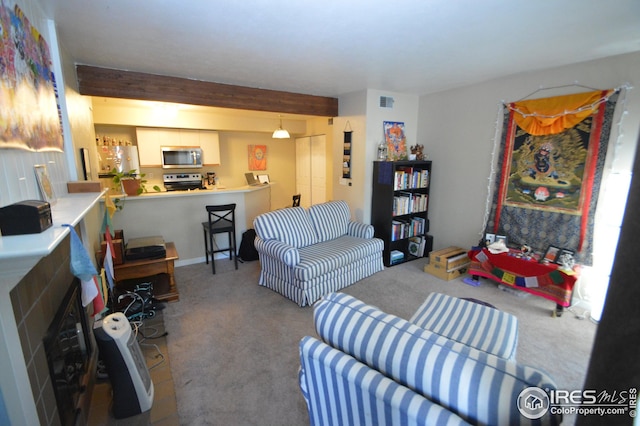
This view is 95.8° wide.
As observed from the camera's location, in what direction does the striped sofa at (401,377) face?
facing away from the viewer and to the right of the viewer

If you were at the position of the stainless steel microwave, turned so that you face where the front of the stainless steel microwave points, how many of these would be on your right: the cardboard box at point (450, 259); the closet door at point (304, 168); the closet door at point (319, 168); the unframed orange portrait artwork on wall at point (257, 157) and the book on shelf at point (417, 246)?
0

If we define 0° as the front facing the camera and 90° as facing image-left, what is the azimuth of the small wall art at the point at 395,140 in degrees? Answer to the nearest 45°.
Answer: approximately 0°

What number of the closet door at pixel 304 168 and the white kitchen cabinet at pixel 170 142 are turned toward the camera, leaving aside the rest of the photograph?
2

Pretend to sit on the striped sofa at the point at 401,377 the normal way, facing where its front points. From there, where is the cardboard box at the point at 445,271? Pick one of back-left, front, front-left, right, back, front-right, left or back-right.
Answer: front-left

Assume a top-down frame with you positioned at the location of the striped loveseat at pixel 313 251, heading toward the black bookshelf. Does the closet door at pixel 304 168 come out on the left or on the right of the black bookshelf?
left

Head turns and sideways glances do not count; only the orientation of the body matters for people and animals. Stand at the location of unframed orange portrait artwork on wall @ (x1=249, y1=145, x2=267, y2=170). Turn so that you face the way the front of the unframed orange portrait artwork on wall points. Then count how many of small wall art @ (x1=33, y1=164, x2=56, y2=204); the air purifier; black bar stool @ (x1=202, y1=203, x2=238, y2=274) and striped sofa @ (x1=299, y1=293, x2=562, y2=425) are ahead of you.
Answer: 4

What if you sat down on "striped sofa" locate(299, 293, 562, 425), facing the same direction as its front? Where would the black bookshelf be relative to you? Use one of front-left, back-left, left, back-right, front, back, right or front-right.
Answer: front-left

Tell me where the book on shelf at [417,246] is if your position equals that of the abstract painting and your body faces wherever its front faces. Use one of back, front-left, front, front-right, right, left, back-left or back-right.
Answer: front-left

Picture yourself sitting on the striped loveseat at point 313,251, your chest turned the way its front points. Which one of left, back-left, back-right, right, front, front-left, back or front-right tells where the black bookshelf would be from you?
left

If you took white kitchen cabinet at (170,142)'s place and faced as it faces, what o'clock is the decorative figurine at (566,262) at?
The decorative figurine is roughly at 11 o'clock from the white kitchen cabinet.

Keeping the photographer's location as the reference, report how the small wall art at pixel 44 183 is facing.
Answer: facing the viewer and to the right of the viewer

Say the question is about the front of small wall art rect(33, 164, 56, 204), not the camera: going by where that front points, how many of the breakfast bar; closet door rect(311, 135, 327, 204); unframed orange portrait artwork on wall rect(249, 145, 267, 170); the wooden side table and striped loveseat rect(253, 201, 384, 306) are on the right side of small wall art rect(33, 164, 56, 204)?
0

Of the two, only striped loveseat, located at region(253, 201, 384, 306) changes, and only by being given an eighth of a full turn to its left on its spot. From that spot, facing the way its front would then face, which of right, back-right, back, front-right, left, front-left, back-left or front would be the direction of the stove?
back-left

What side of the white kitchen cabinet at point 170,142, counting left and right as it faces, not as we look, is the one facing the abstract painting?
front

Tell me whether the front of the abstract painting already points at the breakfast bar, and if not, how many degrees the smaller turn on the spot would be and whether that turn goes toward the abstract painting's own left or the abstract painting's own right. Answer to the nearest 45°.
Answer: approximately 90° to the abstract painting's own left

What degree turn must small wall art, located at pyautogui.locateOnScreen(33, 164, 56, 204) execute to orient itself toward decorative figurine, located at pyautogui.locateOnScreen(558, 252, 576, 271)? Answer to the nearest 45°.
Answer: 0° — it already faces it

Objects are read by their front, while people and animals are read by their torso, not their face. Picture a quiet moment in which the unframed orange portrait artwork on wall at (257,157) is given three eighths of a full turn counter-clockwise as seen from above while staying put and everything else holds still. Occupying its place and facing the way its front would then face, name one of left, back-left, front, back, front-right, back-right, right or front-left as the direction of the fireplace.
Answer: back-right

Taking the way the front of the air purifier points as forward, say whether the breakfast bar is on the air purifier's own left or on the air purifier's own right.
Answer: on the air purifier's own left

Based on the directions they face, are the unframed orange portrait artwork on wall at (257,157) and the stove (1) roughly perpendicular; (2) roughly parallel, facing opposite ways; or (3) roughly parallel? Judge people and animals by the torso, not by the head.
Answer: roughly parallel

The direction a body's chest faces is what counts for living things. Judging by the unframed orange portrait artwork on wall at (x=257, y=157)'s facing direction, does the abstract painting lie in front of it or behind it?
in front

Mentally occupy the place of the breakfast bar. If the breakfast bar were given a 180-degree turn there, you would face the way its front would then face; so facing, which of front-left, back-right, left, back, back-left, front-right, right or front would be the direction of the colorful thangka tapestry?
back-right

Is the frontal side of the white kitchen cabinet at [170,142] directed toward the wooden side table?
yes

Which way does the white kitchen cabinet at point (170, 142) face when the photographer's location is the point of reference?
facing the viewer

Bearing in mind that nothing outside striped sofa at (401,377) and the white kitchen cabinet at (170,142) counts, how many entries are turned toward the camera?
1
